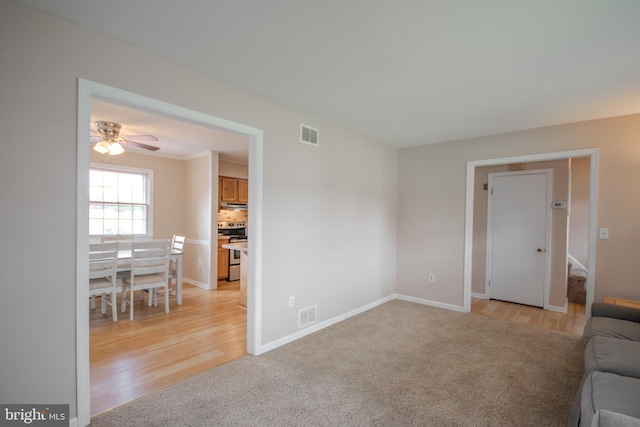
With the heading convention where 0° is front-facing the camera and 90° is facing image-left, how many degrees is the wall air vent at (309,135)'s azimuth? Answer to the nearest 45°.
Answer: approximately 315°

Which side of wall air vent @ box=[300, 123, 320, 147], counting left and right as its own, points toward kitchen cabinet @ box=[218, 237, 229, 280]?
back

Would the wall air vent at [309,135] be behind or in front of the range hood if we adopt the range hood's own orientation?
in front

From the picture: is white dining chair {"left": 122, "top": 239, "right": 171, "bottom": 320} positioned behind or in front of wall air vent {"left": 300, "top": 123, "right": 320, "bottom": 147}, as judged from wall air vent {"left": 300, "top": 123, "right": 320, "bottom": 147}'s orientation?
behind

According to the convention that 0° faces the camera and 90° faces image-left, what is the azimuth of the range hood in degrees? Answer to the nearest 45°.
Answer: approximately 315°

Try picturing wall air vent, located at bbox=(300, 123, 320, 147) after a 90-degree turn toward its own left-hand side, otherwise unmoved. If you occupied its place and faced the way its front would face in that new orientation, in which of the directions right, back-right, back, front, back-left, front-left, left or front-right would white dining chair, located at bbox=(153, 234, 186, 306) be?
left
